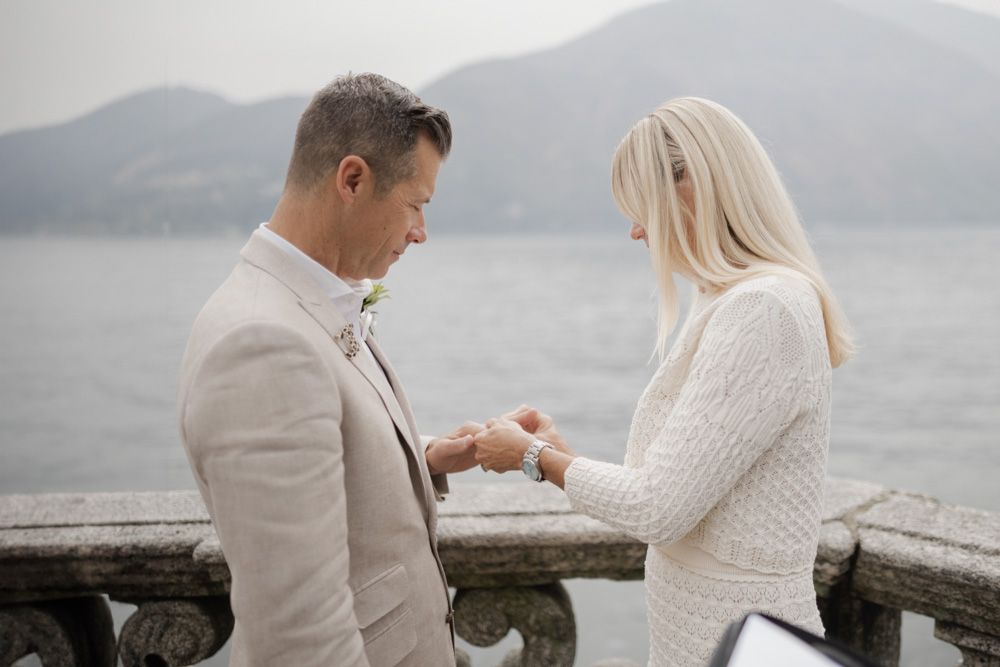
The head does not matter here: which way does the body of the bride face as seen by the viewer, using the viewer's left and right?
facing to the left of the viewer

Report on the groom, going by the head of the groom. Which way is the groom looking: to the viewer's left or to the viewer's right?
to the viewer's right

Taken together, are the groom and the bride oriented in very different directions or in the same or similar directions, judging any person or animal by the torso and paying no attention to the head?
very different directions

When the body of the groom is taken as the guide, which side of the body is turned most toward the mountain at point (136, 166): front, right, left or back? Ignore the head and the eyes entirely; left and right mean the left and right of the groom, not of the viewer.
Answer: left

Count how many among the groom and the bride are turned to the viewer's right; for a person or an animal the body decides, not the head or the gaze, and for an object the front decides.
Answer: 1

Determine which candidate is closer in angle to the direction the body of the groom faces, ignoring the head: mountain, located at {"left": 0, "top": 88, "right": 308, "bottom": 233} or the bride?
the bride

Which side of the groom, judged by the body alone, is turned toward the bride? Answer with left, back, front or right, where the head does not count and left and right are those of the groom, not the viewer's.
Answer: front

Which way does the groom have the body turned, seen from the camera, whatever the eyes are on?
to the viewer's right
